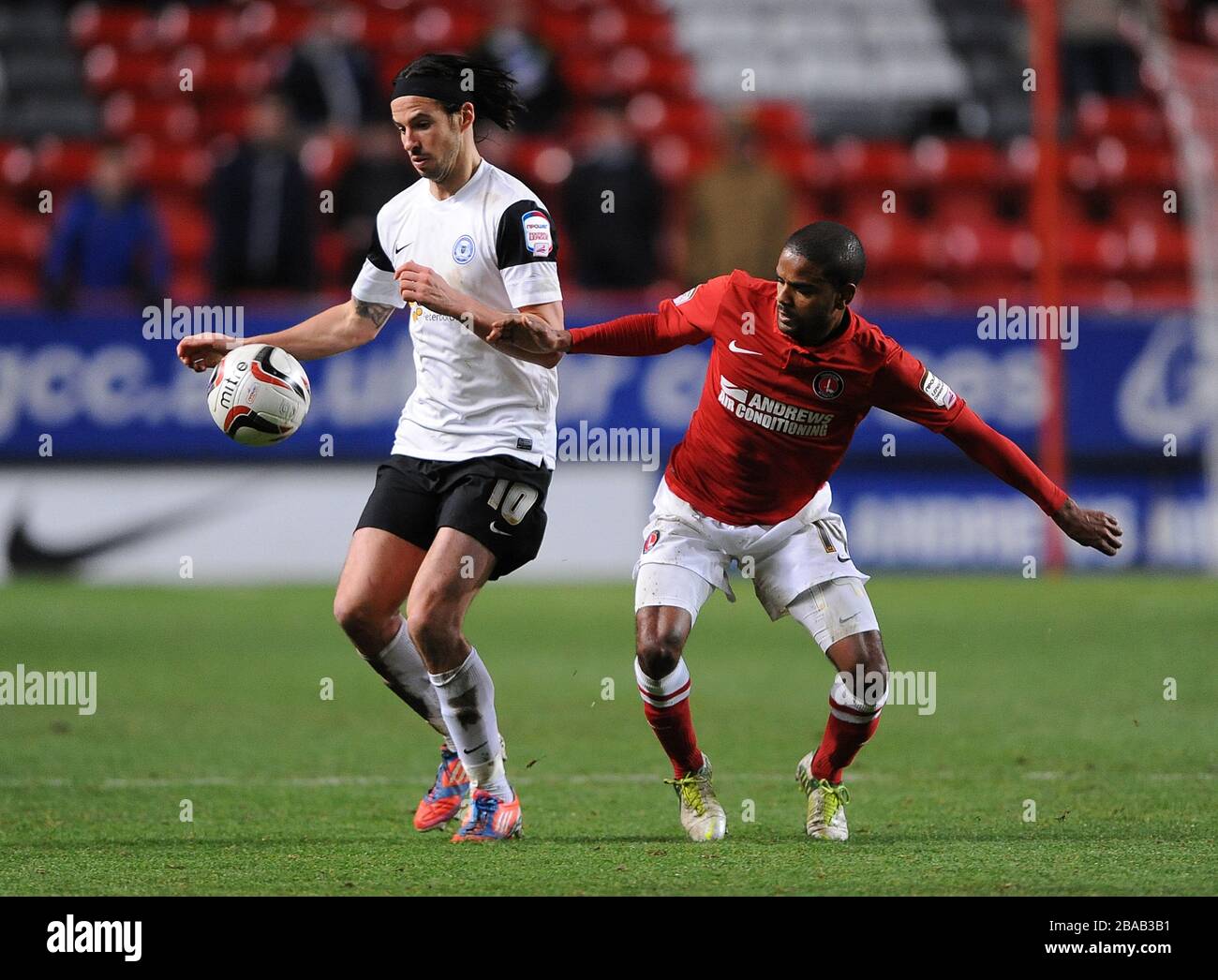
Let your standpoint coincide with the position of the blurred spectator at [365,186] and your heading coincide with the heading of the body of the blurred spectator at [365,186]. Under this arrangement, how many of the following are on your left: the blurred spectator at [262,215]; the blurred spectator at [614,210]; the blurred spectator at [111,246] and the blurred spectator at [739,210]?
2

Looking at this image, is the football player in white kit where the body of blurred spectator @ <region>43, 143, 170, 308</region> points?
yes

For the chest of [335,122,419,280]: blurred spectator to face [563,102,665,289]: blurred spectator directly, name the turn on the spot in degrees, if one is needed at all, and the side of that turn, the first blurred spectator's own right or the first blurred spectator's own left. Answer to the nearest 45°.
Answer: approximately 90° to the first blurred spectator's own left

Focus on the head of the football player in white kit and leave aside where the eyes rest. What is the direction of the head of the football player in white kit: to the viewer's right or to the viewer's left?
to the viewer's left

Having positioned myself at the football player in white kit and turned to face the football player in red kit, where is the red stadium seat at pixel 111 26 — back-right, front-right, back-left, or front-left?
back-left

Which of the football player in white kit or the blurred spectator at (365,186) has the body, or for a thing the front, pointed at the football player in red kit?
the blurred spectator

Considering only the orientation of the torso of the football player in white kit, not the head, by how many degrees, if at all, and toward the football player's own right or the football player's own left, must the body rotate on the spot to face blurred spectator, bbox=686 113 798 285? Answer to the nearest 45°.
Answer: approximately 135° to the football player's own right

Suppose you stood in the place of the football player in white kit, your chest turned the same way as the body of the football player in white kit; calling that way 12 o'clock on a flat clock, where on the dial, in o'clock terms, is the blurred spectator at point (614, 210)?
The blurred spectator is roughly at 5 o'clock from the football player in white kit.

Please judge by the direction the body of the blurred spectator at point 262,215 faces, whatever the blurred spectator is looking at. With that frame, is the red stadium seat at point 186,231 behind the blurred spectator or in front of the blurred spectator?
behind

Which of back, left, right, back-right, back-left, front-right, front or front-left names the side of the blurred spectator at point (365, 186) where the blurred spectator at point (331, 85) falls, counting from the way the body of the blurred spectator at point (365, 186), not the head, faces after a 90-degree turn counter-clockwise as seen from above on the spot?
left
